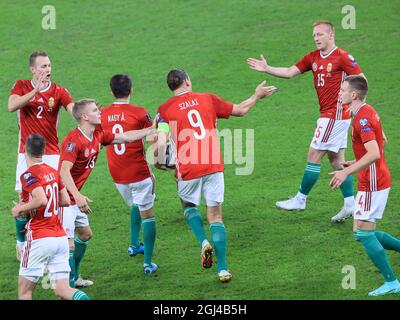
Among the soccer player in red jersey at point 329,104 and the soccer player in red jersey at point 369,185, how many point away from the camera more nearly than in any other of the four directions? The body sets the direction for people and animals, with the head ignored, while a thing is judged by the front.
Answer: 0

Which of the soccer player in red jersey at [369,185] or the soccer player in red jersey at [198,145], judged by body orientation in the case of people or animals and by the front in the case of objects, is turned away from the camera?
the soccer player in red jersey at [198,145]

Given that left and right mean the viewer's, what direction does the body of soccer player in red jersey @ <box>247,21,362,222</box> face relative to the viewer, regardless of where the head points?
facing the viewer and to the left of the viewer

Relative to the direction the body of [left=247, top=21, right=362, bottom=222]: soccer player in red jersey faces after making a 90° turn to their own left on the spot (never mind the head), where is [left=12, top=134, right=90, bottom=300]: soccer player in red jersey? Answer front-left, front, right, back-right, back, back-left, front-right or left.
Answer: right

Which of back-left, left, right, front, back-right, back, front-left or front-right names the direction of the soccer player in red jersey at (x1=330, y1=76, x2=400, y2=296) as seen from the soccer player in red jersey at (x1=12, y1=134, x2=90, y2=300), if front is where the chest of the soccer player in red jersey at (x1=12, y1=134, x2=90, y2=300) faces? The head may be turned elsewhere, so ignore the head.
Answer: back-right

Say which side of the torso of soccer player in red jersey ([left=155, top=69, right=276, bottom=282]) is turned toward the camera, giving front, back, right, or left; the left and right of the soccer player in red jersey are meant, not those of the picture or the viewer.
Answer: back

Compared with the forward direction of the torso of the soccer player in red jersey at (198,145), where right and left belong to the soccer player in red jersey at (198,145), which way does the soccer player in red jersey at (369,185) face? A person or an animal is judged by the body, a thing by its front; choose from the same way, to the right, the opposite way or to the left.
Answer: to the left

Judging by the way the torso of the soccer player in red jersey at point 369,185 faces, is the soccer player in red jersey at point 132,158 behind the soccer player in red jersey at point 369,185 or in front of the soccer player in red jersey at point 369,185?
in front

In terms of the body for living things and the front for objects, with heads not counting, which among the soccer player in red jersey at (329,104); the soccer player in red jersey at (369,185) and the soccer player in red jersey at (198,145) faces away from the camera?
the soccer player in red jersey at (198,145)

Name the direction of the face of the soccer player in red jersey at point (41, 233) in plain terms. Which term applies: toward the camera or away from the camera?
away from the camera

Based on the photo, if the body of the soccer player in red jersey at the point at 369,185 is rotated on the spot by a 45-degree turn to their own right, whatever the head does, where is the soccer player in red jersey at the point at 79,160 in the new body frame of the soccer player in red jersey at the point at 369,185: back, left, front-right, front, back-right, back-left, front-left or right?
front-left

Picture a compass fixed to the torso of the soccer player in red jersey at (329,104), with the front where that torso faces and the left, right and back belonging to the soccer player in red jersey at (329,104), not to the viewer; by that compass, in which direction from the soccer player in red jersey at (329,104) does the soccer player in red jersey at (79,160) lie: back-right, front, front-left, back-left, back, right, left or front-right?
front

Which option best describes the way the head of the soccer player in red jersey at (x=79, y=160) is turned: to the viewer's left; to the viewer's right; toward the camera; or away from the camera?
to the viewer's right

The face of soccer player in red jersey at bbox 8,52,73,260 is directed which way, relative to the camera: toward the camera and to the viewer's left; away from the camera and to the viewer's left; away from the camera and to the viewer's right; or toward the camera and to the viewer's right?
toward the camera and to the viewer's right

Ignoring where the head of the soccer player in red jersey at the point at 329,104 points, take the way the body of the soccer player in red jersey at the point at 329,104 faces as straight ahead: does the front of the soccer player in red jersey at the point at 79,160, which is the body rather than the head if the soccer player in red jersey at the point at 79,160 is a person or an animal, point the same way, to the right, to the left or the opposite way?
to the left

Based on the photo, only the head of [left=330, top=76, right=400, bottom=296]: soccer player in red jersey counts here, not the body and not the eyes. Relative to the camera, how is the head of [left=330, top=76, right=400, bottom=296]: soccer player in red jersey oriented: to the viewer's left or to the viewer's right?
to the viewer's left

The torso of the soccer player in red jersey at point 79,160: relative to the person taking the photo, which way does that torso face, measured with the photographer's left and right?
facing the viewer and to the right of the viewer

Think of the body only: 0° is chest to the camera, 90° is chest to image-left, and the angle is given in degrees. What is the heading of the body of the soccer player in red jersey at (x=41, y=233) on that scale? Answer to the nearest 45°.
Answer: approximately 135°

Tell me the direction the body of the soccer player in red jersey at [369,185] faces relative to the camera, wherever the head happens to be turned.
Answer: to the viewer's left
